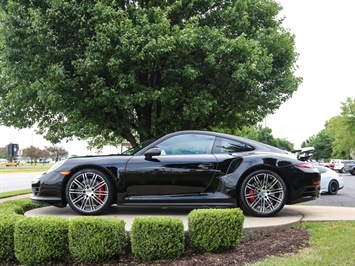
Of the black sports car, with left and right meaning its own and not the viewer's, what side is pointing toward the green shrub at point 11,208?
front

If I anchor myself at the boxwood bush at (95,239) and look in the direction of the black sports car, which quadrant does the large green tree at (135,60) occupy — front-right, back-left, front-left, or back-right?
front-left

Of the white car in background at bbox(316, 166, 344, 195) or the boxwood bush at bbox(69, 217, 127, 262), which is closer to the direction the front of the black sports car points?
the boxwood bush

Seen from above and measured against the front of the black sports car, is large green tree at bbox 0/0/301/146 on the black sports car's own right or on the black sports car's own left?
on the black sports car's own right

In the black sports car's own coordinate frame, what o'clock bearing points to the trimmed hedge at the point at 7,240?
The trimmed hedge is roughly at 11 o'clock from the black sports car.

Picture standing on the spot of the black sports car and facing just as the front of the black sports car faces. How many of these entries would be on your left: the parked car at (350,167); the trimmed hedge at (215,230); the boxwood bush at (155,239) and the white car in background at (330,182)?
2

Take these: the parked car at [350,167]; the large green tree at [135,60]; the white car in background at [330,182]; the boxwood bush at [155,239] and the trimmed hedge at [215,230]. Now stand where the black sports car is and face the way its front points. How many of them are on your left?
2

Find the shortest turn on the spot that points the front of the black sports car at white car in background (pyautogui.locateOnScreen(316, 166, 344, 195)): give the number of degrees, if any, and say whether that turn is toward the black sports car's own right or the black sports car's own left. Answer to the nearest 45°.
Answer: approximately 135° to the black sports car's own right

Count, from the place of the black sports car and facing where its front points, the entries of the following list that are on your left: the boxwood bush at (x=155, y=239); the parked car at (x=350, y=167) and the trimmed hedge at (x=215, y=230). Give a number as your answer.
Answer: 2

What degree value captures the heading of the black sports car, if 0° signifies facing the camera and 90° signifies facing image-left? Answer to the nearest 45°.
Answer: approximately 90°

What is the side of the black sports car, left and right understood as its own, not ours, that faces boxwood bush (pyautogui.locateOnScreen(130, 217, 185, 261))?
left

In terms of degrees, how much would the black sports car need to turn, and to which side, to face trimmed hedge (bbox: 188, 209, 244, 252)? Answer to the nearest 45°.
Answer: approximately 90° to its left

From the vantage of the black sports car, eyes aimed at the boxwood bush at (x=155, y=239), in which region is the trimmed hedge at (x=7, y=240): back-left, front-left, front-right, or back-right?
front-right
